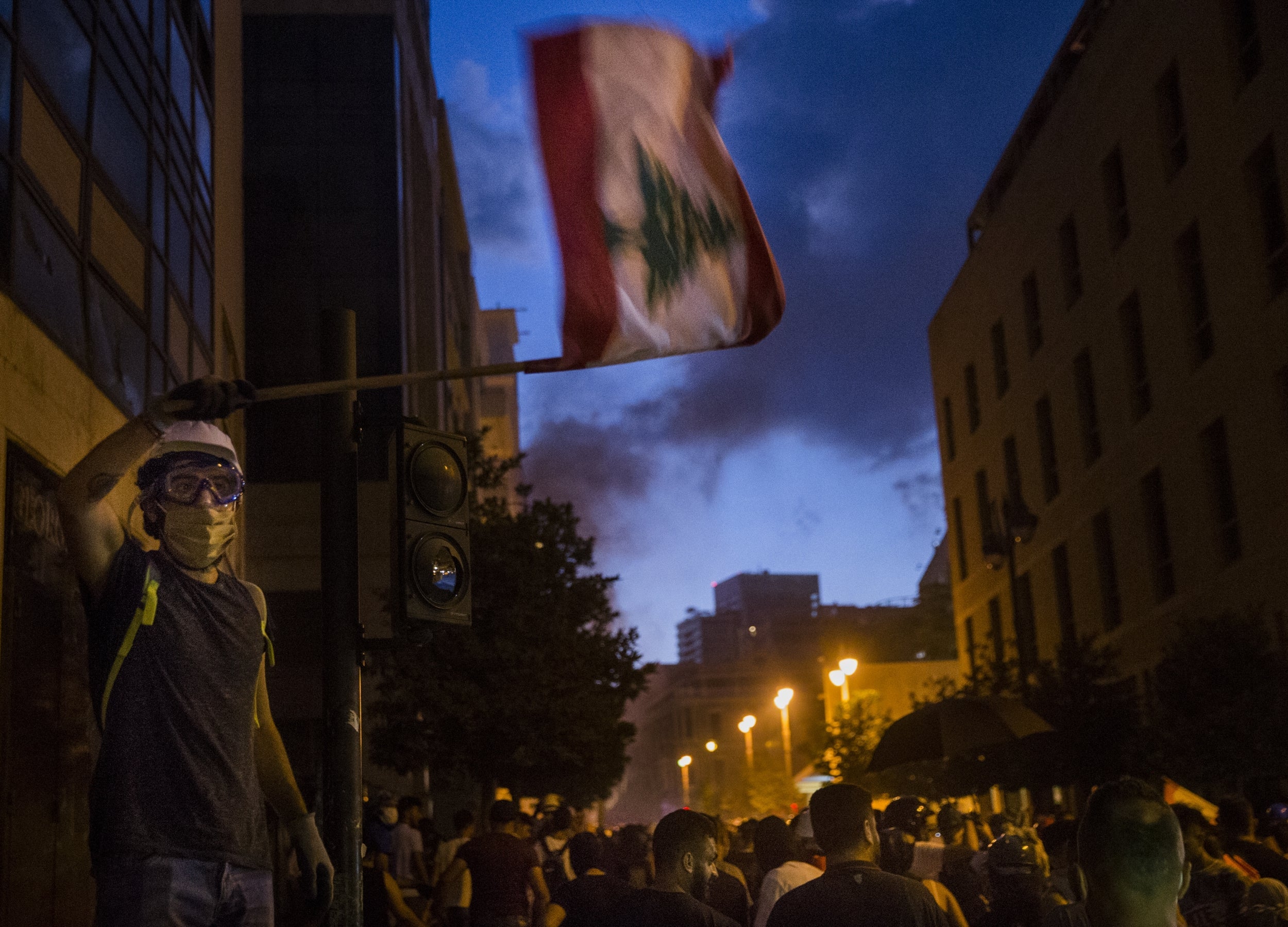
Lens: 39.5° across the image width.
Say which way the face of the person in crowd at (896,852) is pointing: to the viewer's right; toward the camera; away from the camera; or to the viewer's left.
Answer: away from the camera

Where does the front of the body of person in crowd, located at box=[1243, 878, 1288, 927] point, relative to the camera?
away from the camera

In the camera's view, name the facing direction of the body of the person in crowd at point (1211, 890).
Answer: away from the camera

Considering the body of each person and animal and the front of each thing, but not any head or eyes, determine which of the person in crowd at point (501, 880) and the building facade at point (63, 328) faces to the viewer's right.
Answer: the building facade

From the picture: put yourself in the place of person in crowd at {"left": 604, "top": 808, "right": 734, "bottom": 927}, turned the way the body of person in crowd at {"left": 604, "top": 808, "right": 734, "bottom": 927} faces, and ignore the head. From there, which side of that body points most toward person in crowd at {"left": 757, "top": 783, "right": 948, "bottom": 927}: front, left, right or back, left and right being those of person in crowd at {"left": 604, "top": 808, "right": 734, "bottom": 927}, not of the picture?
right

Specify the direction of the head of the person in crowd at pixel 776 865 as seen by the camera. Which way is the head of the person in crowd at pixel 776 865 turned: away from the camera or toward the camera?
away from the camera

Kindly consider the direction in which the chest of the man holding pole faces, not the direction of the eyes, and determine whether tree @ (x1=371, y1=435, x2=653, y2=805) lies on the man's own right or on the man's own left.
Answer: on the man's own left

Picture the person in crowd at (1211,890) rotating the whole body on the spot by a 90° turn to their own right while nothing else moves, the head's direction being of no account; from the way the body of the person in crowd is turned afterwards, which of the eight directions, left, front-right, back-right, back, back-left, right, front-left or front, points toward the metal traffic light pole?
back-right

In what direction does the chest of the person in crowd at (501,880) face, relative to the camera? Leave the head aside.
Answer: away from the camera

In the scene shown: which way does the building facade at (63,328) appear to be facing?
to the viewer's right

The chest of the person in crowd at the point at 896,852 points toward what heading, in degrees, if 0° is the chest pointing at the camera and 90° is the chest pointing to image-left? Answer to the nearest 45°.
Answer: approximately 180°

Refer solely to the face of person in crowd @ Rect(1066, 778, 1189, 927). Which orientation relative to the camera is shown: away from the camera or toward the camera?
away from the camera

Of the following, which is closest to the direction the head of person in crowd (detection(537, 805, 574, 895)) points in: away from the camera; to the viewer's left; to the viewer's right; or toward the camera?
away from the camera
